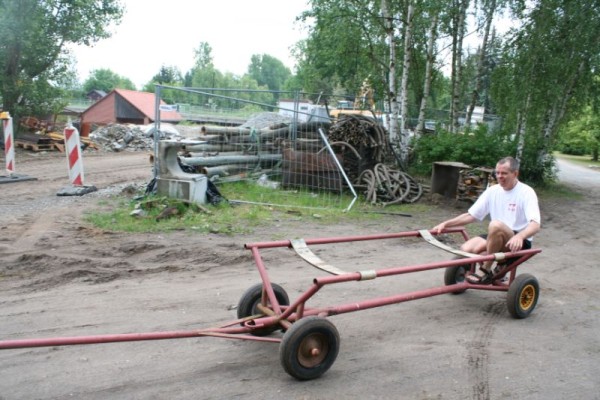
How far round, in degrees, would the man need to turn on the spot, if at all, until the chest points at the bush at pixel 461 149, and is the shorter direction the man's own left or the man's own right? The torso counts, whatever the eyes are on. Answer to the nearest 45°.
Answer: approximately 135° to the man's own right

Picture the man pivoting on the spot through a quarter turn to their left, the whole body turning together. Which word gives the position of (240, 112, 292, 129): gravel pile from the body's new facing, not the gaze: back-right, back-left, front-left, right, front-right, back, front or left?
back

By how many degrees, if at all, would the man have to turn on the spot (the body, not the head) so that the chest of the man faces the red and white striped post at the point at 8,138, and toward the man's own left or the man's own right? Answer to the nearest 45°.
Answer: approximately 45° to the man's own right

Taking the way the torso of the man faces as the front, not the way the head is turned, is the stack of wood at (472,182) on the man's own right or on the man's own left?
on the man's own right

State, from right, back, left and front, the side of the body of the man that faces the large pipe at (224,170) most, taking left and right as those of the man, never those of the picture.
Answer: right

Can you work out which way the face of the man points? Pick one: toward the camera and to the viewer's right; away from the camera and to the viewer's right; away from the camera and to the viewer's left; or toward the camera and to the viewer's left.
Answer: toward the camera and to the viewer's left

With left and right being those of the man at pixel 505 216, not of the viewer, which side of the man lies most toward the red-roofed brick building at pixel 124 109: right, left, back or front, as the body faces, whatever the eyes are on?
right

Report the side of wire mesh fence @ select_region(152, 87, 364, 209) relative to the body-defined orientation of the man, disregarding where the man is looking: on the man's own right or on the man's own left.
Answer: on the man's own right

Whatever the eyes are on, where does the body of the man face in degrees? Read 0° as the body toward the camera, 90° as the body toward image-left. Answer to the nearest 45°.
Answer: approximately 45°
